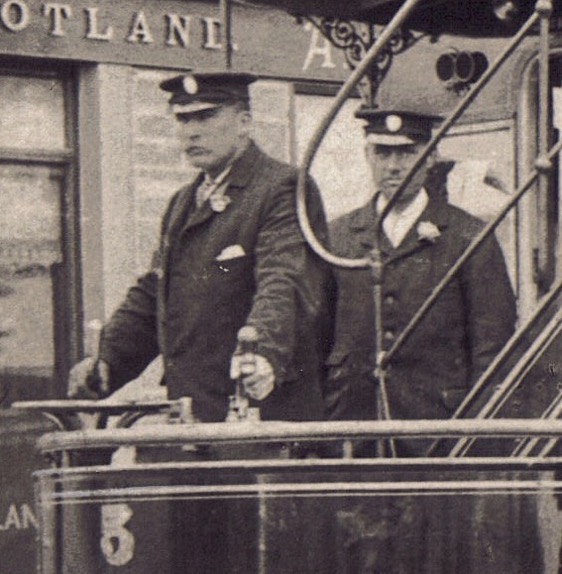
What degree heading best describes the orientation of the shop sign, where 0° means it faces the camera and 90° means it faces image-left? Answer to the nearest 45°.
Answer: approximately 0°

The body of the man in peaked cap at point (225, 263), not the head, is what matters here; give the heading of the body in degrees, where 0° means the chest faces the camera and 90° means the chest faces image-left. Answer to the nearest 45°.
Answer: approximately 45°

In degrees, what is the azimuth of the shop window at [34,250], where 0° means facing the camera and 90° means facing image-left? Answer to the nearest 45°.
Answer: approximately 0°

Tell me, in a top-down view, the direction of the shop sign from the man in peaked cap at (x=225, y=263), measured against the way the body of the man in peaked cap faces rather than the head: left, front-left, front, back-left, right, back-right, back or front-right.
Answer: back-right

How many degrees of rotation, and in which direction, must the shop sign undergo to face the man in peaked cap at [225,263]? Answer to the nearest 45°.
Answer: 0° — it already faces them

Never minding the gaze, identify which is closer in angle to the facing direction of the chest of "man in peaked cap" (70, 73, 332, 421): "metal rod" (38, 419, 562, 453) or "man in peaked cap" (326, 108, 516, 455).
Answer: the metal rod

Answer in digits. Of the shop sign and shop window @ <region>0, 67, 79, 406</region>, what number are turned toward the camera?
2

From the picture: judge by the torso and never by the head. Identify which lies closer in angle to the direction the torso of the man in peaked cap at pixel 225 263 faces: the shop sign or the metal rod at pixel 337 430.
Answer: the metal rod
